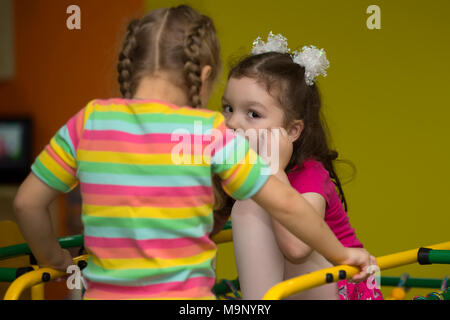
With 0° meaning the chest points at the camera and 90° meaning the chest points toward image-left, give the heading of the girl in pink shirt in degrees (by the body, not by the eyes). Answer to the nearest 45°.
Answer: approximately 90°

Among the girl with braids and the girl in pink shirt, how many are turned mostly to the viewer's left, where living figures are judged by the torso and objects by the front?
1

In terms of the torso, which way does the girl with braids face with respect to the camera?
away from the camera
